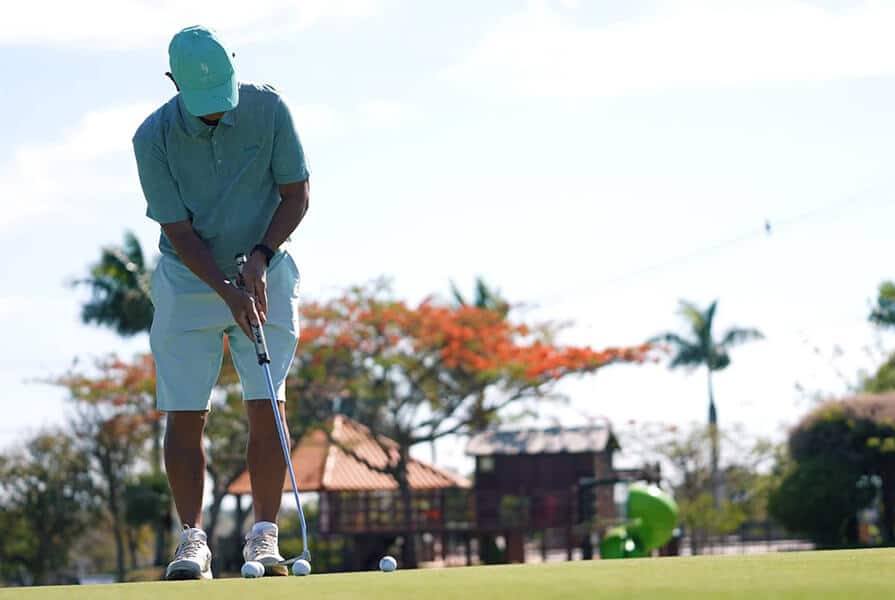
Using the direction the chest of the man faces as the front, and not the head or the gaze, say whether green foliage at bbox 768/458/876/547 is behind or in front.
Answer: behind

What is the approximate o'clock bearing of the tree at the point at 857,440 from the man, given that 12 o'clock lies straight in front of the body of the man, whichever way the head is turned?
The tree is roughly at 7 o'clock from the man.

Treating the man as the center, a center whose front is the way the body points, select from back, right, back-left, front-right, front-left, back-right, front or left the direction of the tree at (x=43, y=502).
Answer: back

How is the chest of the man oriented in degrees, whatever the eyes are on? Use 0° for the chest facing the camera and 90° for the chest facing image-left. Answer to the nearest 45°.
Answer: approximately 0°

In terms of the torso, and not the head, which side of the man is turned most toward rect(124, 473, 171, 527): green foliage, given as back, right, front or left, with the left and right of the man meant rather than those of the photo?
back

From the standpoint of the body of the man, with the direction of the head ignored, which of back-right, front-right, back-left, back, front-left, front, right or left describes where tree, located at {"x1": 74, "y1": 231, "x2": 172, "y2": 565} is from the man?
back

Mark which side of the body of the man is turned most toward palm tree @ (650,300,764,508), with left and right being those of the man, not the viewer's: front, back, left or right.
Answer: back

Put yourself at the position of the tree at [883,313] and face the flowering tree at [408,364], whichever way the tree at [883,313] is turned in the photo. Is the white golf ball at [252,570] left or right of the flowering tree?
left

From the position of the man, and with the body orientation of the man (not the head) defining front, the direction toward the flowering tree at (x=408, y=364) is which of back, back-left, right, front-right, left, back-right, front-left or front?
back
